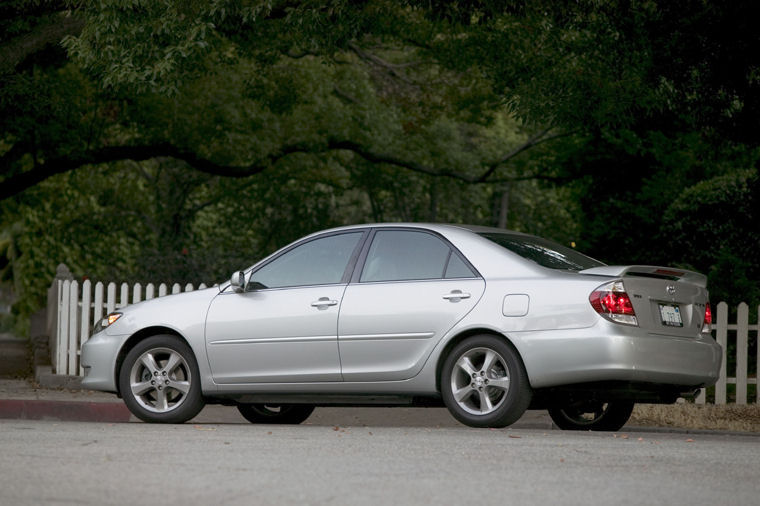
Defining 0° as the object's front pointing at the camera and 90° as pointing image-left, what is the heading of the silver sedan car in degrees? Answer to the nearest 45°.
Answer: approximately 135°
